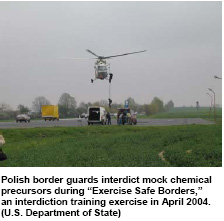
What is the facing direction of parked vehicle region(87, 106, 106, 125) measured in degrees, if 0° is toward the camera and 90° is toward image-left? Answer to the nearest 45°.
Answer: approximately 225°

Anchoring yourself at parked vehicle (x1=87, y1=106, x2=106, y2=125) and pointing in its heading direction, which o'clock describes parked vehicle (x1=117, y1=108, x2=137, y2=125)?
parked vehicle (x1=117, y1=108, x2=137, y2=125) is roughly at 2 o'clock from parked vehicle (x1=87, y1=106, x2=106, y2=125).
